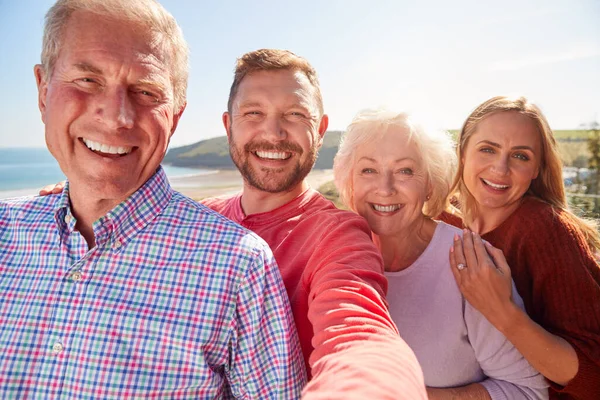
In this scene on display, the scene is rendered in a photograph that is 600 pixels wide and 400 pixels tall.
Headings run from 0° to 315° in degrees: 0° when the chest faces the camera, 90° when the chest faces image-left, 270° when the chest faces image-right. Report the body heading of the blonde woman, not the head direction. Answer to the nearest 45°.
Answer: approximately 45°

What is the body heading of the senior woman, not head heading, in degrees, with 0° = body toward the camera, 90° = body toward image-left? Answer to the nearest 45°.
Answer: approximately 45°
